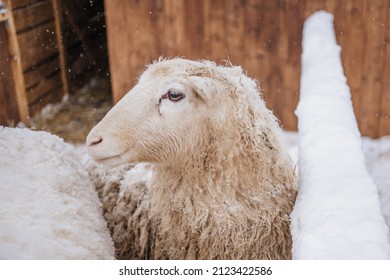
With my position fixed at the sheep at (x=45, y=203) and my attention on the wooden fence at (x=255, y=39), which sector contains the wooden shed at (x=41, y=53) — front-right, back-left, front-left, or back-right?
front-left

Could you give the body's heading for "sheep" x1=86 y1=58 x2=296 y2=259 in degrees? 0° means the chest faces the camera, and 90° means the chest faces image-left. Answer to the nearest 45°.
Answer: approximately 90°

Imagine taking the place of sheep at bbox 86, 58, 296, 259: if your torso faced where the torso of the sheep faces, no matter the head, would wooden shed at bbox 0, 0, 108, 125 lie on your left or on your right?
on your right

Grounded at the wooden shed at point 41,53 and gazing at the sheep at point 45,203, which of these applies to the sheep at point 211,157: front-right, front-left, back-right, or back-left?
front-left

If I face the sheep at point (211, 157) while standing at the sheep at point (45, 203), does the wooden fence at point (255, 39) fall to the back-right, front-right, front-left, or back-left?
front-left

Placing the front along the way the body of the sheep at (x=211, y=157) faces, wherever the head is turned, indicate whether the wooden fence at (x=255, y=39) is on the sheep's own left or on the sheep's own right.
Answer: on the sheep's own right

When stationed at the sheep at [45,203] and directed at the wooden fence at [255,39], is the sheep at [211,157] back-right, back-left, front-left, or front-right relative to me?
front-right
